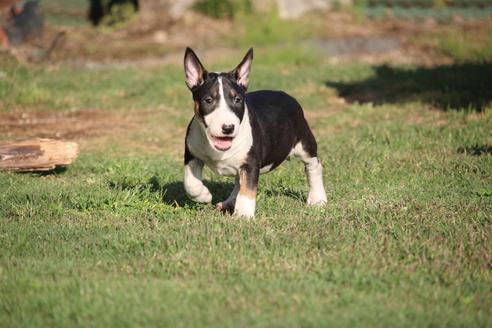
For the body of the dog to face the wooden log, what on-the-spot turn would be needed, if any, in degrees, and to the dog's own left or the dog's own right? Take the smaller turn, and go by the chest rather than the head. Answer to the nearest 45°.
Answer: approximately 90° to the dog's own right

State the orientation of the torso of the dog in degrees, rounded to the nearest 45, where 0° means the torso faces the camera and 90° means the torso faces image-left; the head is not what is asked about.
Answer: approximately 45°
